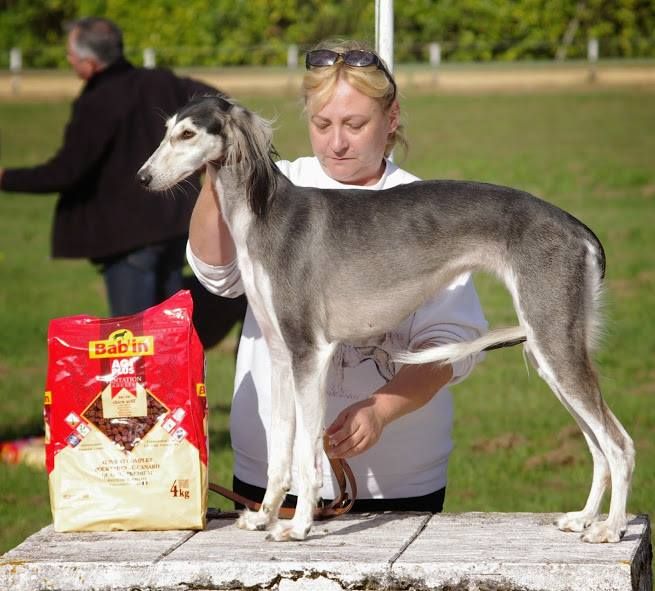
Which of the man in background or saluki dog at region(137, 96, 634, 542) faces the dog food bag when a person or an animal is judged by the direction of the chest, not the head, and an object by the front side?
the saluki dog

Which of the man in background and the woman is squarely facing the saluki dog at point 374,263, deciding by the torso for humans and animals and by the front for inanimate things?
the woman

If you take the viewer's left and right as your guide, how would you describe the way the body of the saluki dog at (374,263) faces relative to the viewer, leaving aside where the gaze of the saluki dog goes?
facing to the left of the viewer

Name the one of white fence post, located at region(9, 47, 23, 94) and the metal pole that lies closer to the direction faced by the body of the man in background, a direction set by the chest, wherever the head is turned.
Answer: the white fence post

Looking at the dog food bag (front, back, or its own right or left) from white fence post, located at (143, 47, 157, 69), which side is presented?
back

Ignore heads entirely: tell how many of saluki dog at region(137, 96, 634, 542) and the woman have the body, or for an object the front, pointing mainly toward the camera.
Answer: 1

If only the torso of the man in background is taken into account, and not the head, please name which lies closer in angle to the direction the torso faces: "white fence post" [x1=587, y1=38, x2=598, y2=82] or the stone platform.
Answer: the white fence post

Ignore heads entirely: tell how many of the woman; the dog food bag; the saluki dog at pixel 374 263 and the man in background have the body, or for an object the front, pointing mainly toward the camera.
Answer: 2

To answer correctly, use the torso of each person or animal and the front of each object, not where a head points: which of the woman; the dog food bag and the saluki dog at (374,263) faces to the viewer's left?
the saluki dog

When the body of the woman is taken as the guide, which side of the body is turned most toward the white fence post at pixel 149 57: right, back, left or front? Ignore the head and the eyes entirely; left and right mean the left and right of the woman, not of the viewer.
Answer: back

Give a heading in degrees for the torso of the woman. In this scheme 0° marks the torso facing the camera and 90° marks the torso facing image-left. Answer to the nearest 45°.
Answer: approximately 0°

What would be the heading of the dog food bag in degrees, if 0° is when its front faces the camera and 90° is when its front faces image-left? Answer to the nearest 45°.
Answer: approximately 0°
